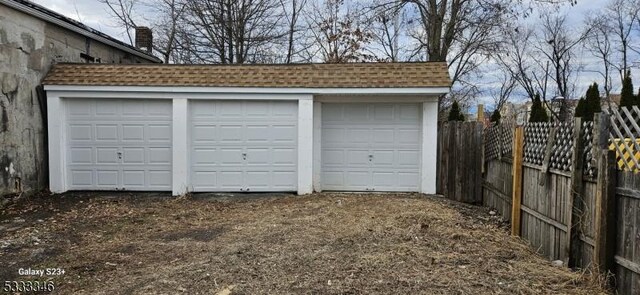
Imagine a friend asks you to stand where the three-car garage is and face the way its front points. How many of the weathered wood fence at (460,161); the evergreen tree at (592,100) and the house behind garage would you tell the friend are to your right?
1

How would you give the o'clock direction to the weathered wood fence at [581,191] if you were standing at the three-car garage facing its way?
The weathered wood fence is roughly at 11 o'clock from the three-car garage.

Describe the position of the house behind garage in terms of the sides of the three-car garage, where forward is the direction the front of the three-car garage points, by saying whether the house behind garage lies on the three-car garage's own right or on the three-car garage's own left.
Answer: on the three-car garage's own right

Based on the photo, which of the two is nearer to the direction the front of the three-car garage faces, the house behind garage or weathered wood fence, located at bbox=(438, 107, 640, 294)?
the weathered wood fence

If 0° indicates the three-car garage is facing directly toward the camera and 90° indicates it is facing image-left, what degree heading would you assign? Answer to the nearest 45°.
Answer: approximately 0°

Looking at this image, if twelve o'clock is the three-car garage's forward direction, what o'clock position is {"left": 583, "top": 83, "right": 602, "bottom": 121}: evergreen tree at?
The evergreen tree is roughly at 8 o'clock from the three-car garage.

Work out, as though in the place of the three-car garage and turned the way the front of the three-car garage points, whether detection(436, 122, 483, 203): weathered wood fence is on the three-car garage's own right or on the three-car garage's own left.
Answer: on the three-car garage's own left

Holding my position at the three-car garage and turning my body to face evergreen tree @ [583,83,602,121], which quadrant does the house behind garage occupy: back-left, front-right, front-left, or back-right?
back-left
